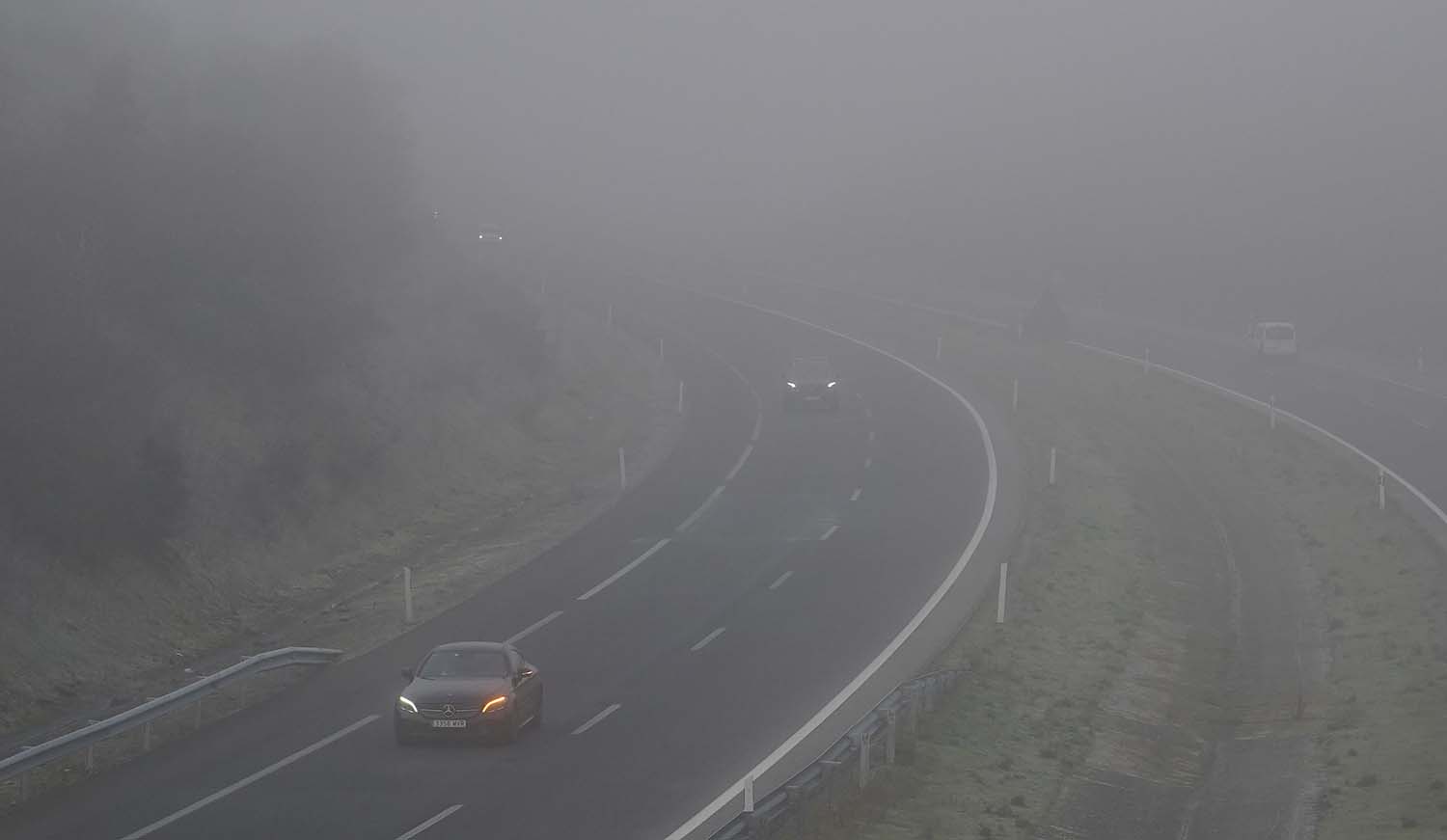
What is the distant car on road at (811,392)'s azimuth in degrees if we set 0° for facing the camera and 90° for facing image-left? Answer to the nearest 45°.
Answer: approximately 0°

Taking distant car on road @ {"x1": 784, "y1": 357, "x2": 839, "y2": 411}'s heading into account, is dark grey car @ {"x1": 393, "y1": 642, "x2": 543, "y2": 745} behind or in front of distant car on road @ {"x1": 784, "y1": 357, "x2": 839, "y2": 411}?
in front

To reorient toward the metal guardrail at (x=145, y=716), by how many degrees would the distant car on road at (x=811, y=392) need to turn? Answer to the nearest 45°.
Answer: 0° — it already faces it

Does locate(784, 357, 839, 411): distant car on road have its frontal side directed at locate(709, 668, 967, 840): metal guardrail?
yes

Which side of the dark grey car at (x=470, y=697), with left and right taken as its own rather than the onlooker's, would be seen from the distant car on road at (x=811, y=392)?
back

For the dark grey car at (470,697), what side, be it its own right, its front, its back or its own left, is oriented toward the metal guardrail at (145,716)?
right

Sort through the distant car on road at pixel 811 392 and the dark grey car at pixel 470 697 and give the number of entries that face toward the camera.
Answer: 2

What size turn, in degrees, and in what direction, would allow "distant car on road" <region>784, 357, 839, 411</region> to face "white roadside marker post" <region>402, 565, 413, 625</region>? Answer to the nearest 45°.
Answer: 0° — it already faces it

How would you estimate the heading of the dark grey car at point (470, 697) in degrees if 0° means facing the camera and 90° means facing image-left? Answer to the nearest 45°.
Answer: approximately 0°

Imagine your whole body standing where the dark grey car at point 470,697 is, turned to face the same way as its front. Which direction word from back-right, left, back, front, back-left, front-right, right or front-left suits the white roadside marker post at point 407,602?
back
